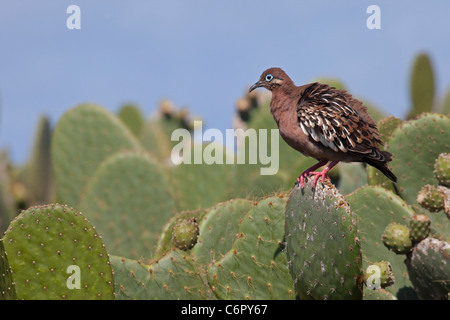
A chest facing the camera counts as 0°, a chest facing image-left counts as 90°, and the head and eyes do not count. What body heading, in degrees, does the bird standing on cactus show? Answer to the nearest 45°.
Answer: approximately 90°
